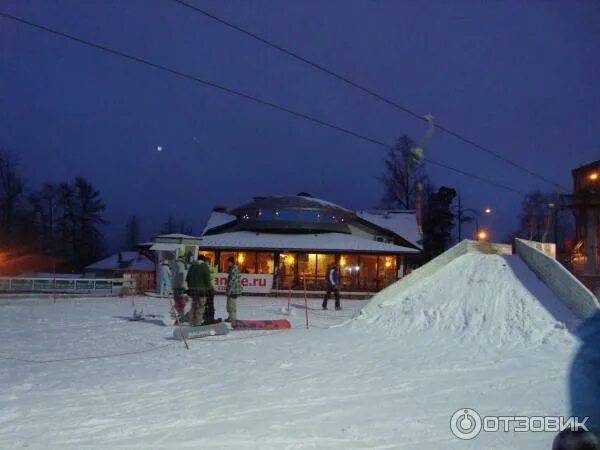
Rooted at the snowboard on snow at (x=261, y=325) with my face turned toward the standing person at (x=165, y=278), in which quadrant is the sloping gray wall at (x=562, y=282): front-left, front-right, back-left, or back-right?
back-right

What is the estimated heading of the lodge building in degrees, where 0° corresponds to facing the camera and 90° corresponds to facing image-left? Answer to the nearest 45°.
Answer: approximately 0°

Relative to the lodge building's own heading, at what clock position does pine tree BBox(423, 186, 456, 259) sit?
The pine tree is roughly at 8 o'clock from the lodge building.

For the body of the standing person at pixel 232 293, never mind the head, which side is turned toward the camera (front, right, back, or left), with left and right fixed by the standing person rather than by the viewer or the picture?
left

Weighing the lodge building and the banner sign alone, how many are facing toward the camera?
2

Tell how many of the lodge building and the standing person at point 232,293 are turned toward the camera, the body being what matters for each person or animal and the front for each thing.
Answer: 1

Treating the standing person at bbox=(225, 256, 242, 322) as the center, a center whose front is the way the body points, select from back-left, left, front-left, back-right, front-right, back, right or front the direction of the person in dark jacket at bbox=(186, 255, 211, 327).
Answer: front-left

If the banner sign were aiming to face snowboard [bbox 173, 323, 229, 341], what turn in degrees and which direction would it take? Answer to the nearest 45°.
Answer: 0° — it already faces it

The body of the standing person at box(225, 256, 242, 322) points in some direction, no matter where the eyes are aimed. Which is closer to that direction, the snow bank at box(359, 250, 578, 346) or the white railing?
the white railing

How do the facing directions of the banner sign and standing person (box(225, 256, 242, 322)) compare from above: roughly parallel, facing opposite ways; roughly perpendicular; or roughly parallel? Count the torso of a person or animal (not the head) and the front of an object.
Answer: roughly perpendicular

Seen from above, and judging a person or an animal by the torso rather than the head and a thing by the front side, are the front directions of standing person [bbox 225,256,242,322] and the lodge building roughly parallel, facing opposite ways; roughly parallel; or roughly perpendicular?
roughly perpendicular
